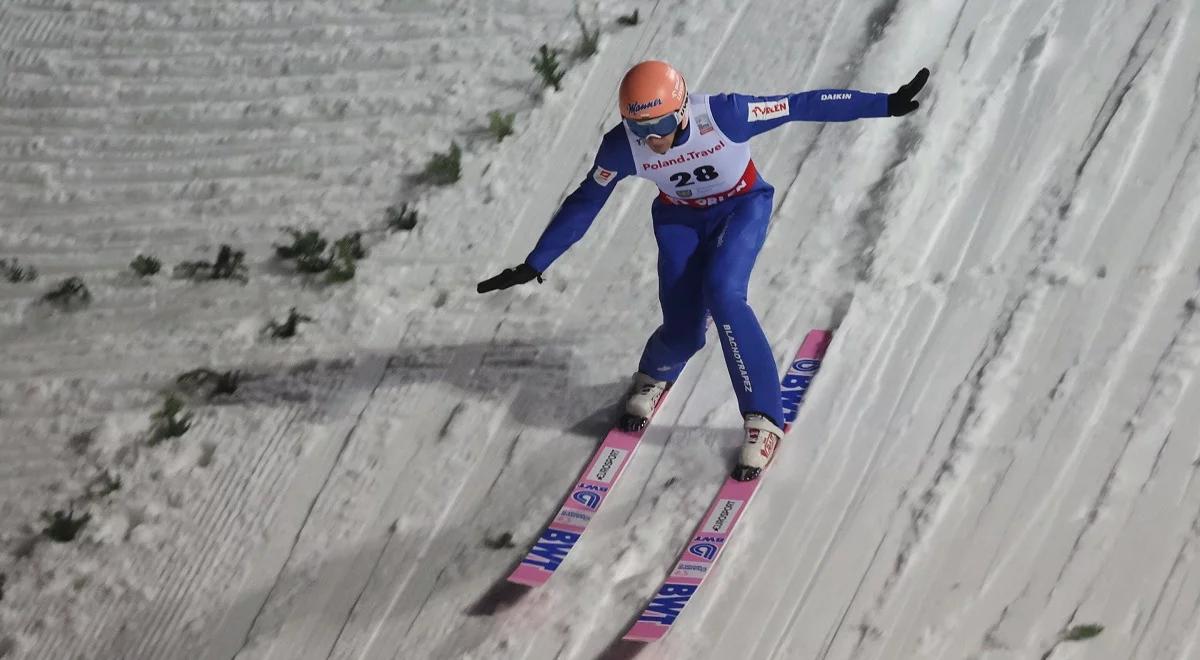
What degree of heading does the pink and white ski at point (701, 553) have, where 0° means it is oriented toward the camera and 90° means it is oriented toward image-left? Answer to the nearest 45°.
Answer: approximately 45°

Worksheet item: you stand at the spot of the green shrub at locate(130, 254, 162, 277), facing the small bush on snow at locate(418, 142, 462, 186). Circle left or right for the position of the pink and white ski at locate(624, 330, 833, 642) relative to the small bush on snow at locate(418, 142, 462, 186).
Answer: right

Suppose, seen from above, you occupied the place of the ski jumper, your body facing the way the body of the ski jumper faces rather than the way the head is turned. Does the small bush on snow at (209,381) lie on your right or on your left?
on your right

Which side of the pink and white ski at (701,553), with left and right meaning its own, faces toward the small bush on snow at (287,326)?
right

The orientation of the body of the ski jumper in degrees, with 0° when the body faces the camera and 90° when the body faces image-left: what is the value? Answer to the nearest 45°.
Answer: approximately 45°

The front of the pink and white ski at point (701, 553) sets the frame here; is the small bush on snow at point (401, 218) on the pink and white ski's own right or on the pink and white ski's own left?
on the pink and white ski's own right

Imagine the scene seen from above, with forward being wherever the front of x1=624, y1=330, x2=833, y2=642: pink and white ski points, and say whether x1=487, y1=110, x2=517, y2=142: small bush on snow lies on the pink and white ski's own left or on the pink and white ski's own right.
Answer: on the pink and white ski's own right

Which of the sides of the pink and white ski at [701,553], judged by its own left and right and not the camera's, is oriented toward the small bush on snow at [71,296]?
right
